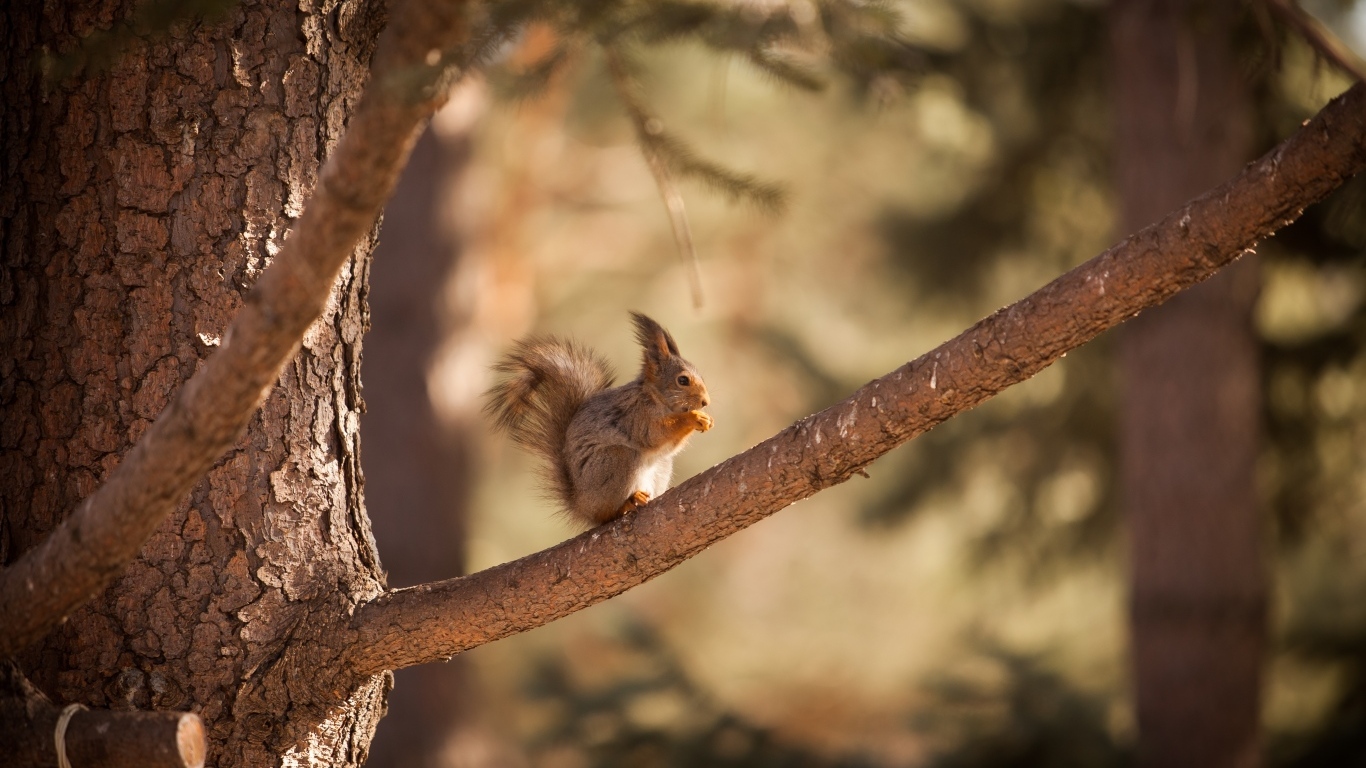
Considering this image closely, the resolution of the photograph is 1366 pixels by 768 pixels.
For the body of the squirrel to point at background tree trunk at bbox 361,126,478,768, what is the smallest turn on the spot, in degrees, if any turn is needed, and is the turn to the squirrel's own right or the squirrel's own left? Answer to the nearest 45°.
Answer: approximately 90° to the squirrel's own left

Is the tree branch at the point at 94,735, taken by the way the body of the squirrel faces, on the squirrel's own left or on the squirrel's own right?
on the squirrel's own right

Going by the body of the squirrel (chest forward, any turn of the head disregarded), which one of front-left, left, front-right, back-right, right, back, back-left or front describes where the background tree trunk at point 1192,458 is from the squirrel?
front-left

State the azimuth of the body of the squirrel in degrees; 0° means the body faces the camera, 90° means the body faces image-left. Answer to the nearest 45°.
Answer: approximately 270°

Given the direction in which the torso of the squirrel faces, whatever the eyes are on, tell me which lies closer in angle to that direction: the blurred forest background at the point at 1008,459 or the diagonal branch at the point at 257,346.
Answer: the blurred forest background
